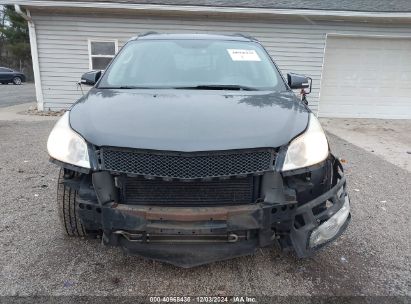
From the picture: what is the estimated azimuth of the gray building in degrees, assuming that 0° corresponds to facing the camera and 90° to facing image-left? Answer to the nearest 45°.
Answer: approximately 0°

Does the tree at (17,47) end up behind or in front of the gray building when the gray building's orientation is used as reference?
behind

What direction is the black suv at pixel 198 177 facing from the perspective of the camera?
toward the camera

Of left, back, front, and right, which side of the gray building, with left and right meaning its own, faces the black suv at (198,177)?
front

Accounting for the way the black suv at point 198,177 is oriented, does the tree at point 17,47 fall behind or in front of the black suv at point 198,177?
behind

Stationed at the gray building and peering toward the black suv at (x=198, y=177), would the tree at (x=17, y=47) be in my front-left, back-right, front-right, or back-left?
back-right

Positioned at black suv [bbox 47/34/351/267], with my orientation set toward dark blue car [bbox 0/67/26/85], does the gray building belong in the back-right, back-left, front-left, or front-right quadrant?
front-right

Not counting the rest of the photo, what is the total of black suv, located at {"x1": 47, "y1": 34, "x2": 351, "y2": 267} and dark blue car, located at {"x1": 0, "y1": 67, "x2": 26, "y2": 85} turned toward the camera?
1

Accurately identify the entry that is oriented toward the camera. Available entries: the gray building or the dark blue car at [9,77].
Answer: the gray building
